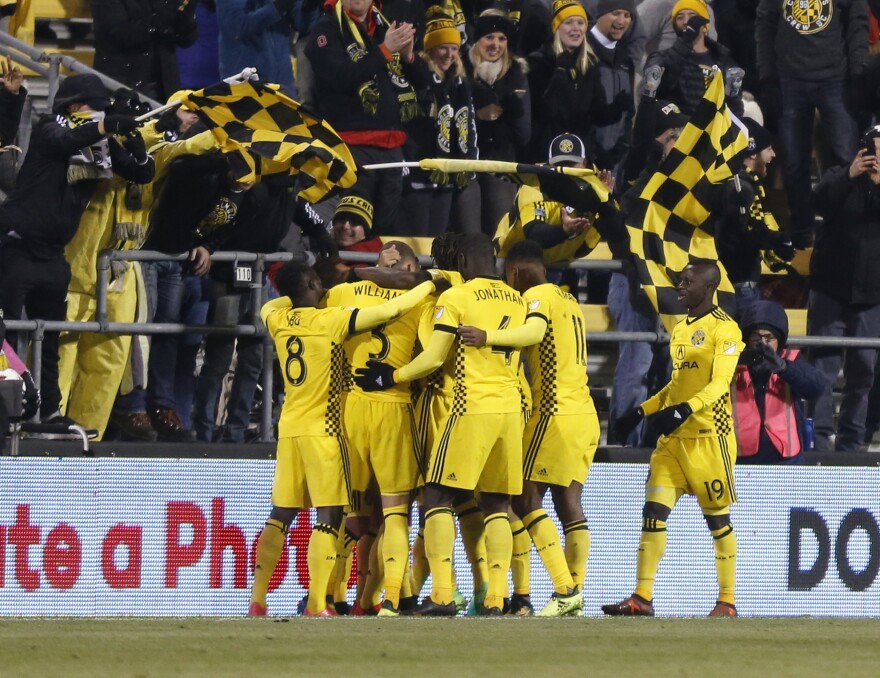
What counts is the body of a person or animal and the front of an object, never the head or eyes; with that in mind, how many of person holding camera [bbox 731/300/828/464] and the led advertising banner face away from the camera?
0

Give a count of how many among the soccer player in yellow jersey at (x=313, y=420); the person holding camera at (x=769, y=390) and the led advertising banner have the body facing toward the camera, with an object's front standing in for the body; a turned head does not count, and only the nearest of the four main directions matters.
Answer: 2

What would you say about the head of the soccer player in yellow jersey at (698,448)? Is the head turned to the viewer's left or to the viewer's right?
to the viewer's left

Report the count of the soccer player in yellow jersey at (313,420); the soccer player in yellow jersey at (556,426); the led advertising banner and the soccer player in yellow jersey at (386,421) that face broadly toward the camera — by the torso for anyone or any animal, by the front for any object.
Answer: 1

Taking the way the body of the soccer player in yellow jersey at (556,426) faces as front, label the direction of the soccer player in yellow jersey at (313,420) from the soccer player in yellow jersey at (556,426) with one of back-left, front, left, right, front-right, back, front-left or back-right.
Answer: front-left

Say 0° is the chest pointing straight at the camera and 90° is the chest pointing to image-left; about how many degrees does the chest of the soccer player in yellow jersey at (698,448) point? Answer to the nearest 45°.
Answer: approximately 45°

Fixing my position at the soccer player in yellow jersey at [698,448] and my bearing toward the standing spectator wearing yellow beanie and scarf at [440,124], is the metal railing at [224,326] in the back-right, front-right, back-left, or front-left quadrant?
front-left

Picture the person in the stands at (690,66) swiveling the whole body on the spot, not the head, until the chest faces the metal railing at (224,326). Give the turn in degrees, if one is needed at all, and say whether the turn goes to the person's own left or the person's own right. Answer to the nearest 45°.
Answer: approximately 45° to the person's own right

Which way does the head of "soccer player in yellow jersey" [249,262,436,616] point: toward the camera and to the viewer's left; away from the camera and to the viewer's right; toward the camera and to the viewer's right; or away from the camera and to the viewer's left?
away from the camera and to the viewer's right

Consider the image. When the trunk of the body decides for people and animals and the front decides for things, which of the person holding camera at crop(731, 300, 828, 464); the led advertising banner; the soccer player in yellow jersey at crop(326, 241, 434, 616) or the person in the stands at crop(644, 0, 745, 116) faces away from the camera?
the soccer player in yellow jersey

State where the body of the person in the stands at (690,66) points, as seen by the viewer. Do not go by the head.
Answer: toward the camera

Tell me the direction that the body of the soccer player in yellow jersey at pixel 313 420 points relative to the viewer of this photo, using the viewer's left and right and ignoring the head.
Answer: facing away from the viewer and to the right of the viewer

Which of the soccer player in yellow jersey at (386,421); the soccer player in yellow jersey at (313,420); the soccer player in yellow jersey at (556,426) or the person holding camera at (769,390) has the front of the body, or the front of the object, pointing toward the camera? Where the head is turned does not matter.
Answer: the person holding camera

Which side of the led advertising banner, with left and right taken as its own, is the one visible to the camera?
front

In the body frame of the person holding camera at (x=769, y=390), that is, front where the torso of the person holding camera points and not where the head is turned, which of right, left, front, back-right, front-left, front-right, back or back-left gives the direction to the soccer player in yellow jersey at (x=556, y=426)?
front-right

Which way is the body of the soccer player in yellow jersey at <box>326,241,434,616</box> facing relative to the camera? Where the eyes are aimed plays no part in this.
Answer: away from the camera

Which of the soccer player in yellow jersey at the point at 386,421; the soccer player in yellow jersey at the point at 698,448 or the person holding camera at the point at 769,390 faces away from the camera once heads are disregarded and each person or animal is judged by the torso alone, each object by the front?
the soccer player in yellow jersey at the point at 386,421

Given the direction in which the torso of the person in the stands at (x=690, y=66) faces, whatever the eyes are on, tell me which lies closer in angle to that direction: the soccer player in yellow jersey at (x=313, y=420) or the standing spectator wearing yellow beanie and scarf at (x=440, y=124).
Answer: the soccer player in yellow jersey

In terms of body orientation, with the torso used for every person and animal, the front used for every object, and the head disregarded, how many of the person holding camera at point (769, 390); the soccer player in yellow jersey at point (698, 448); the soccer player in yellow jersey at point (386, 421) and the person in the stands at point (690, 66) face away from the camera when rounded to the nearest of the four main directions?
1
